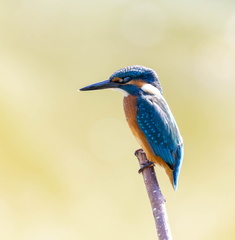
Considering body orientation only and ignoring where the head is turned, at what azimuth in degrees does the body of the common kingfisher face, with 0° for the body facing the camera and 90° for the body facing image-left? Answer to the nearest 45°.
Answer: approximately 90°
